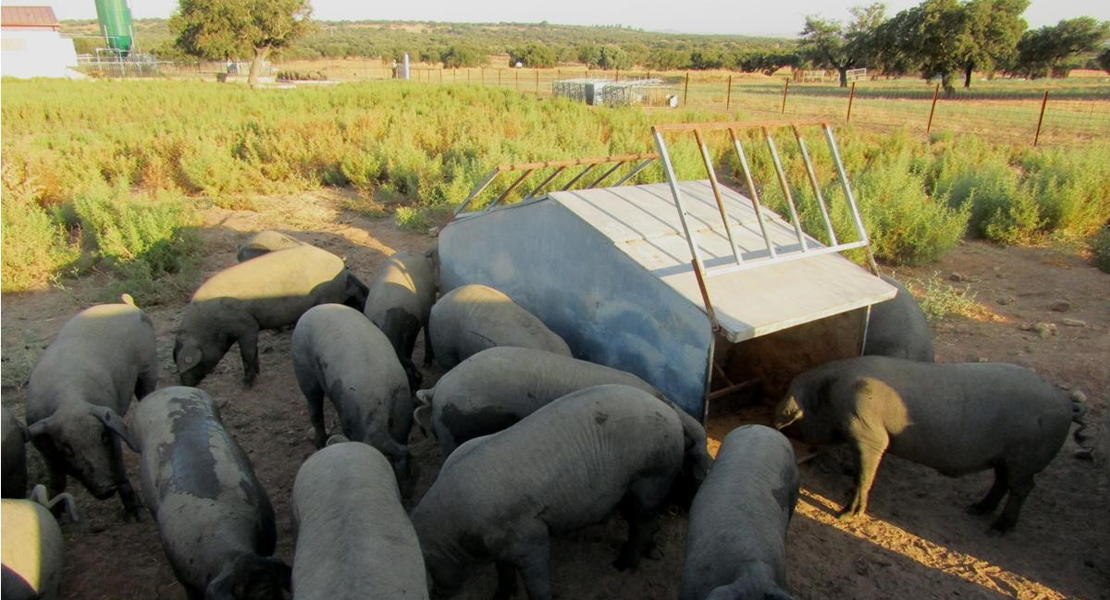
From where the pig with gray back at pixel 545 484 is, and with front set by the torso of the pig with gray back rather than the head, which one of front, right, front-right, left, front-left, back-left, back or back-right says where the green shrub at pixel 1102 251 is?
back

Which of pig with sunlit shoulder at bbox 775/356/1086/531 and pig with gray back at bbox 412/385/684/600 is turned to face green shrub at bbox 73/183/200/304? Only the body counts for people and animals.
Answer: pig with sunlit shoulder at bbox 775/356/1086/531

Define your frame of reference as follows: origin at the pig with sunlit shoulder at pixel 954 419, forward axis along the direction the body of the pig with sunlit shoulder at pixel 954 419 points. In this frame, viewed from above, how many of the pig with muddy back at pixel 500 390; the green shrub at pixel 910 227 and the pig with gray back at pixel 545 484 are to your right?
1

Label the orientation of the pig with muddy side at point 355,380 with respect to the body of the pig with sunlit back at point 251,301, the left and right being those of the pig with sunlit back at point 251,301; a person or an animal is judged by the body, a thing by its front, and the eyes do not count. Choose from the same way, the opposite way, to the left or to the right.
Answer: to the left

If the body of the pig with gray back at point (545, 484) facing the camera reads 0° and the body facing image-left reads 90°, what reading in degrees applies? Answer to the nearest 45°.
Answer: approximately 45°

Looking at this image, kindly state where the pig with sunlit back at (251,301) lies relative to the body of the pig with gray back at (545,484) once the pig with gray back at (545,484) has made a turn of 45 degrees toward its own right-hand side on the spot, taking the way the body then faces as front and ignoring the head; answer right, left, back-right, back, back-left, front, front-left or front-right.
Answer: front-right

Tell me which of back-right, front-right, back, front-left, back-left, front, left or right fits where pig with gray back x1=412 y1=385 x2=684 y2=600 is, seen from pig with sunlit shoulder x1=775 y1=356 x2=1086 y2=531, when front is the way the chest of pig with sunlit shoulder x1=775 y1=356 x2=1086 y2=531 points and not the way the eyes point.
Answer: front-left

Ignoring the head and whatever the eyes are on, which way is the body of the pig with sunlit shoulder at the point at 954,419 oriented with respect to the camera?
to the viewer's left

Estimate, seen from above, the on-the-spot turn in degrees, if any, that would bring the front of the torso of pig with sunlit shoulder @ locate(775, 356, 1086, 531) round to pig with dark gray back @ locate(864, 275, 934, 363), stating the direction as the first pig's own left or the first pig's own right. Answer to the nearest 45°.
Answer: approximately 45° to the first pig's own right

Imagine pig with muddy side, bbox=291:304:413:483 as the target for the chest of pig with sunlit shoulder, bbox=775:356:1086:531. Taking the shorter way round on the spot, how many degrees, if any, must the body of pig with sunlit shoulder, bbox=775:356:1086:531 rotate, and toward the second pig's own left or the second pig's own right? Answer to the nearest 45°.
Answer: approximately 45° to the second pig's own left

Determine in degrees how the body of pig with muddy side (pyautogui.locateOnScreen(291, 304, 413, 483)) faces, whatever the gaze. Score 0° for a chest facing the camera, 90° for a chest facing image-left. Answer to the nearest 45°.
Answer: approximately 315°

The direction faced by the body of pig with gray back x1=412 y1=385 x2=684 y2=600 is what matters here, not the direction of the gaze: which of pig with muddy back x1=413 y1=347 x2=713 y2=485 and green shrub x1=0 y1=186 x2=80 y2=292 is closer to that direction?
the green shrub
